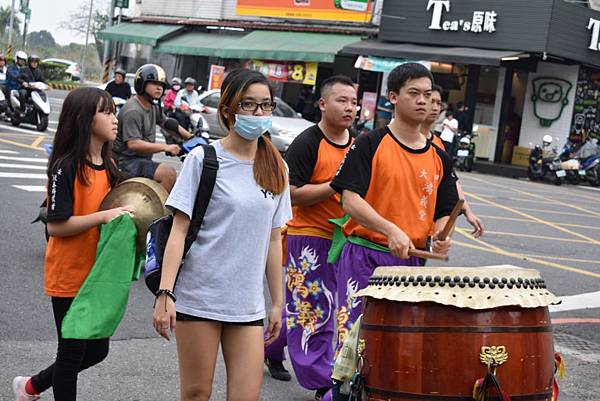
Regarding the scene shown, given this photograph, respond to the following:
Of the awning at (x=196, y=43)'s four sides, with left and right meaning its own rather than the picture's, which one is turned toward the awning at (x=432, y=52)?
left

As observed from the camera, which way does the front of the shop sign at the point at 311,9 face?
facing the viewer

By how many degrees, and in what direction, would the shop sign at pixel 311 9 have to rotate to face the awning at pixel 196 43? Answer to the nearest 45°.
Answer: approximately 135° to its right

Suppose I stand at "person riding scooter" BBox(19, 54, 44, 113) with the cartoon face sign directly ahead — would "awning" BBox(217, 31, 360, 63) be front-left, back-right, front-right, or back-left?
front-left

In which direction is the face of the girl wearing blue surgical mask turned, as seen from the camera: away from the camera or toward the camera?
toward the camera

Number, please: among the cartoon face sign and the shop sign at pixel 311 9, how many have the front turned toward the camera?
2

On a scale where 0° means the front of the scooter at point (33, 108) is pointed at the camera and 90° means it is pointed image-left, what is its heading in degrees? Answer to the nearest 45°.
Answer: approximately 315°

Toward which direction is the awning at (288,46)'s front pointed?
toward the camera

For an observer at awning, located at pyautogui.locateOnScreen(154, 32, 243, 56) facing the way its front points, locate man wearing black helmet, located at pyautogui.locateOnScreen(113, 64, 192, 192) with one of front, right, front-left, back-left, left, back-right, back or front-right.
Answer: front-left

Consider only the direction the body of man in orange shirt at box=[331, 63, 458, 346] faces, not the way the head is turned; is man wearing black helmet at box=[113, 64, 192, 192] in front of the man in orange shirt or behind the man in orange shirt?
behind

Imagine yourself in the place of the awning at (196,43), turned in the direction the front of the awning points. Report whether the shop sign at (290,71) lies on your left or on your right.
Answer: on your left

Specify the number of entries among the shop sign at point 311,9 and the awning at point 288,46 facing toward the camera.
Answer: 2
